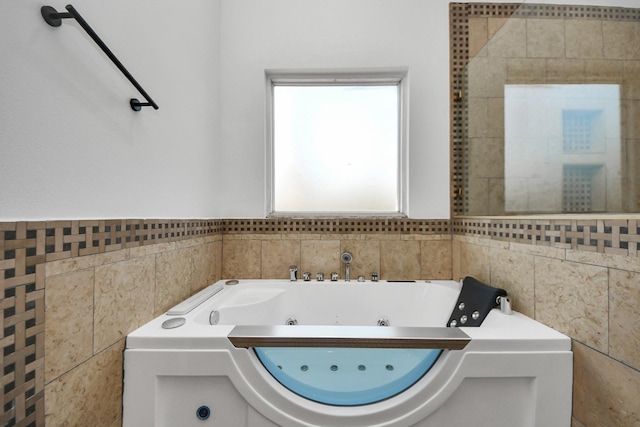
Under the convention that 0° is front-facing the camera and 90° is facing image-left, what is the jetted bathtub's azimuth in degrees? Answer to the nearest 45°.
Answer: approximately 0°

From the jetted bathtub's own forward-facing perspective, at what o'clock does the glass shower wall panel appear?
The glass shower wall panel is roughly at 8 o'clock from the jetted bathtub.
